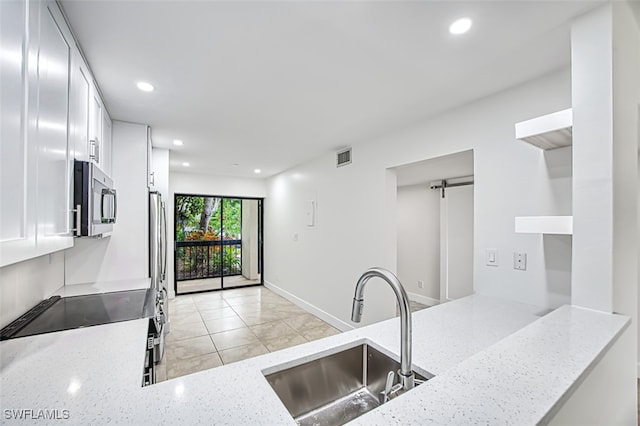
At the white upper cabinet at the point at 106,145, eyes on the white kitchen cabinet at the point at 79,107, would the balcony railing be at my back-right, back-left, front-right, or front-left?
back-left

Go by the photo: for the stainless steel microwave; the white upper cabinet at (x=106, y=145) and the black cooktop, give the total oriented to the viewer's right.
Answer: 3

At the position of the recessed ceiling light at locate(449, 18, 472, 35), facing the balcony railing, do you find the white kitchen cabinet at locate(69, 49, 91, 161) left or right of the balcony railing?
left

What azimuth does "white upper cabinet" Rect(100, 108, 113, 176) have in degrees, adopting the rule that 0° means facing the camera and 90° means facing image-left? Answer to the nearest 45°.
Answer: approximately 270°

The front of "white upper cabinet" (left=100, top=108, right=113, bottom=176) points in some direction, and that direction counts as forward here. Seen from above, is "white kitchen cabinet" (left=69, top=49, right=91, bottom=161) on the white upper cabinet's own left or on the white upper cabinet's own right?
on the white upper cabinet's own right

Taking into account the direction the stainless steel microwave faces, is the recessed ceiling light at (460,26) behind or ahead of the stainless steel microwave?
ahead

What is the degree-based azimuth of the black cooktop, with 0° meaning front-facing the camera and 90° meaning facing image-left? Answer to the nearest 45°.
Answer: approximately 270°

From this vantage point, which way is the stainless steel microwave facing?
to the viewer's right

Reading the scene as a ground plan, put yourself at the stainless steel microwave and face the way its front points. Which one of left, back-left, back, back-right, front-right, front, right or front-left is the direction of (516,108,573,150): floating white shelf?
front-right

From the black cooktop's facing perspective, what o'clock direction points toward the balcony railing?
The balcony railing is roughly at 10 o'clock from the black cooktop.

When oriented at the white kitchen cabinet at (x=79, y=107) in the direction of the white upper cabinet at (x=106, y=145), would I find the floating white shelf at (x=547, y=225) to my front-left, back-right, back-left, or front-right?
back-right
